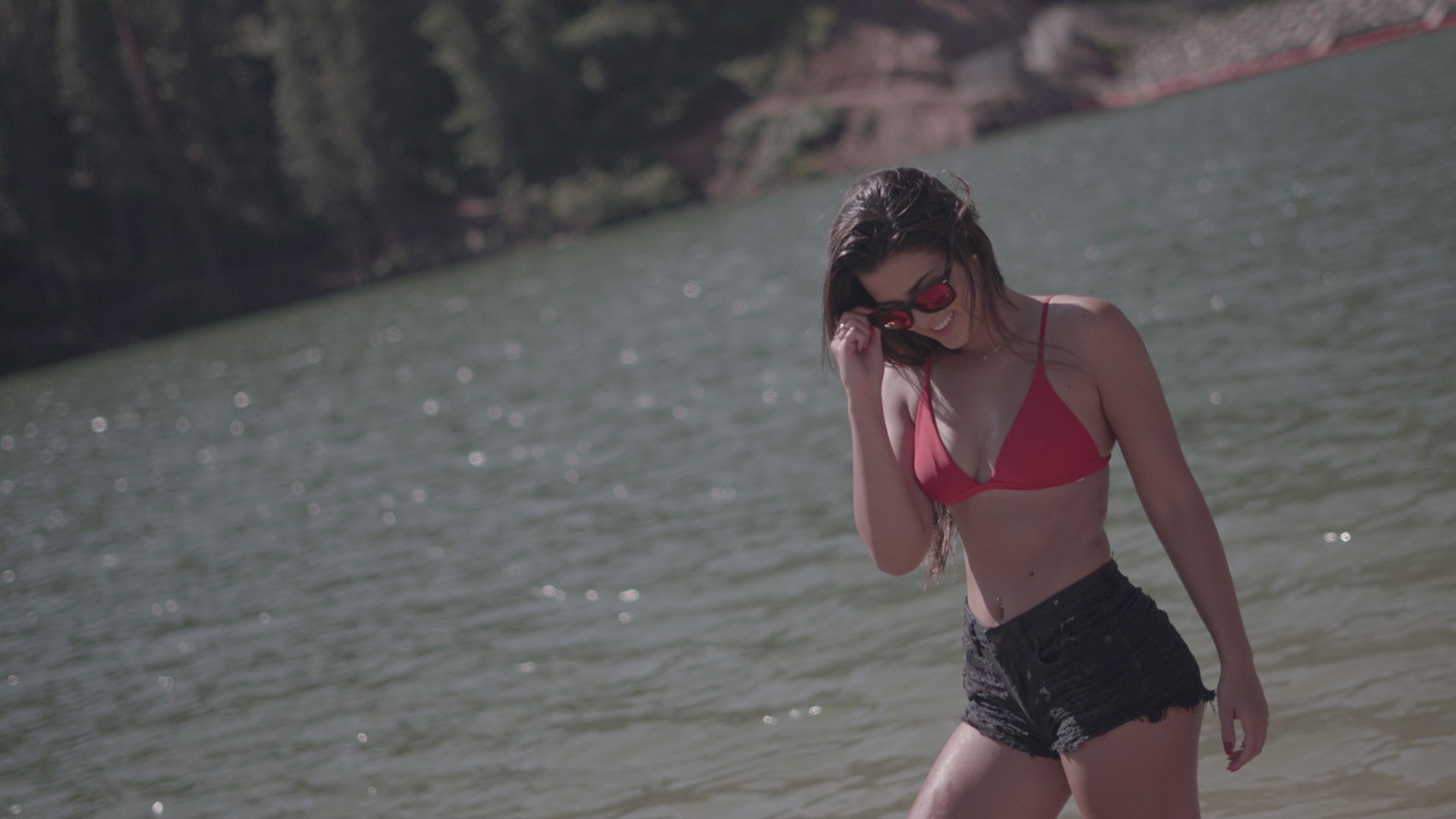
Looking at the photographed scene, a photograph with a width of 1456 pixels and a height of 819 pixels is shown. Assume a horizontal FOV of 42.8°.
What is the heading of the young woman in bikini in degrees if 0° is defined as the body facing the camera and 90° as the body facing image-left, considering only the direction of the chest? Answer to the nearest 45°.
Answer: approximately 45°

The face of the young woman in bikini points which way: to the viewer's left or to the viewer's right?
to the viewer's left
